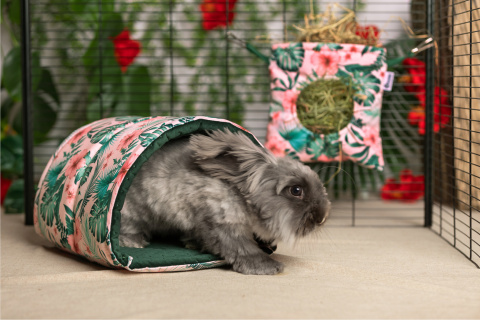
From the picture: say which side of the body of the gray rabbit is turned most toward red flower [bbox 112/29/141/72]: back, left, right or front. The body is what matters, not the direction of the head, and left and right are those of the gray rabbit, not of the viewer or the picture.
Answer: left

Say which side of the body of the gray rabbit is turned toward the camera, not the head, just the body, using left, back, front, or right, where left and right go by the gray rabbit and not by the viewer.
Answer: right

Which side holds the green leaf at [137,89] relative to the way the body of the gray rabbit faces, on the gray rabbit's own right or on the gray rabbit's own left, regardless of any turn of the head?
on the gray rabbit's own left

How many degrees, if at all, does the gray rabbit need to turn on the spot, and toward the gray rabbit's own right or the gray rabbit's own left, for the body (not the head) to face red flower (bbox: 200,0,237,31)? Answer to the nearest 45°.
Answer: approximately 90° to the gray rabbit's own left

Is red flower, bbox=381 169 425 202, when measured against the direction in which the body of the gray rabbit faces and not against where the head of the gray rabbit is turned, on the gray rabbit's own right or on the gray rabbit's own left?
on the gray rabbit's own left
